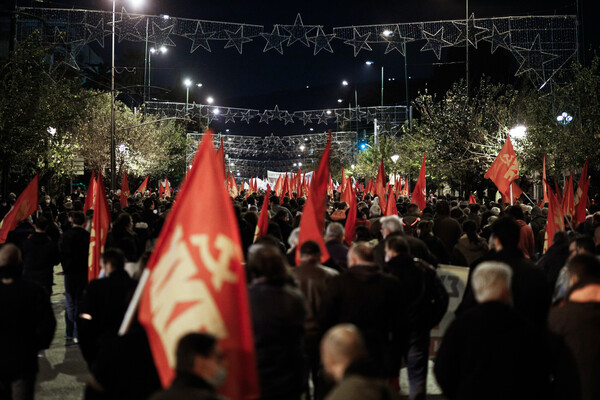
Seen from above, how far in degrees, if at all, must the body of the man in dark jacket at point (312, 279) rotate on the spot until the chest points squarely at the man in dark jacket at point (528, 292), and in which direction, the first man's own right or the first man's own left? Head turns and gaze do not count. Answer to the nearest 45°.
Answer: approximately 90° to the first man's own right

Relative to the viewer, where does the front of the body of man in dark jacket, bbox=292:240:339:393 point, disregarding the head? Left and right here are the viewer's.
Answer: facing away from the viewer

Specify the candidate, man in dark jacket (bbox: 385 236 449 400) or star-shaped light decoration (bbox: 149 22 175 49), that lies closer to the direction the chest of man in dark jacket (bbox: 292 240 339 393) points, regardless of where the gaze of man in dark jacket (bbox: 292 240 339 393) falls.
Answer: the star-shaped light decoration

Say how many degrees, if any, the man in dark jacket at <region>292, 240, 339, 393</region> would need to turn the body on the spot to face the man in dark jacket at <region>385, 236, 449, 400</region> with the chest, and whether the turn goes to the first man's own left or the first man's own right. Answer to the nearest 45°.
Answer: approximately 45° to the first man's own right

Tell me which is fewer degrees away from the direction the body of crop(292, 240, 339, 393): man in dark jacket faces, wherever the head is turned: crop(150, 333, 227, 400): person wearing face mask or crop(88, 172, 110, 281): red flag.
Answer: the red flag

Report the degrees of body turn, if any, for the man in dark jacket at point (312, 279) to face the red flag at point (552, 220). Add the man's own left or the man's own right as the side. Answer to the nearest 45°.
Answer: approximately 45° to the man's own right

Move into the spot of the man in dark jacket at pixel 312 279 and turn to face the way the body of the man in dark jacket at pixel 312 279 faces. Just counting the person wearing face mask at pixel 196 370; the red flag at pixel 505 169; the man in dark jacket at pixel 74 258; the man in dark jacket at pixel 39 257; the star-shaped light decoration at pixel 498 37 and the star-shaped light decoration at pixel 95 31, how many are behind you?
1

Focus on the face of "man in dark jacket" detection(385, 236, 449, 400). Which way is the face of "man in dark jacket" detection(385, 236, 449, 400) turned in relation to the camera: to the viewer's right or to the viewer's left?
to the viewer's left

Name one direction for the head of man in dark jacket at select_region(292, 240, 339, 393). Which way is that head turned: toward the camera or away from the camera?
away from the camera

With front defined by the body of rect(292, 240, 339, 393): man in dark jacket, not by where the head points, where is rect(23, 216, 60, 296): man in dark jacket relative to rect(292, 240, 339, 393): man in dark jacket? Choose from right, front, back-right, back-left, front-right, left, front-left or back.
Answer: front-left

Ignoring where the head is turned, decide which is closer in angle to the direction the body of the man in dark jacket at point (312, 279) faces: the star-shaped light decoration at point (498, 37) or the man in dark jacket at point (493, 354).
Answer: the star-shaped light decoration

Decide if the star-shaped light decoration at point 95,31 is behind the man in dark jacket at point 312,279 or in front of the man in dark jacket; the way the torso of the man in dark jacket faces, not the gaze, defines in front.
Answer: in front

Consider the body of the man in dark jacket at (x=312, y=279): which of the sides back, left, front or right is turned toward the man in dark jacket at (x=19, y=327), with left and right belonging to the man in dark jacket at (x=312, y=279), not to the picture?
left

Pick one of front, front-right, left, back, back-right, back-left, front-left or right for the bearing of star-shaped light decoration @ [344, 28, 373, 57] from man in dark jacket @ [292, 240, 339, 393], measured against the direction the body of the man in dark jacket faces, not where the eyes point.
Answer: front
